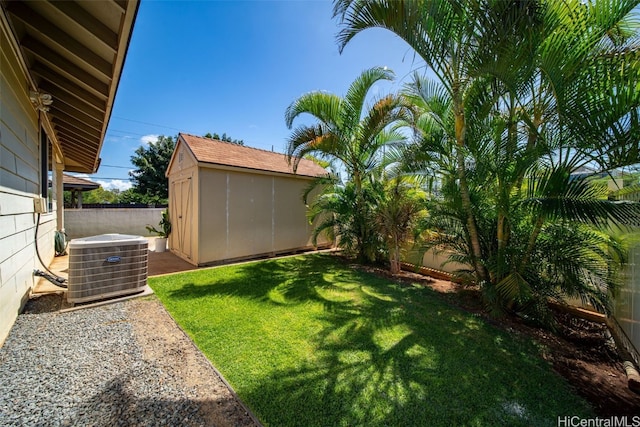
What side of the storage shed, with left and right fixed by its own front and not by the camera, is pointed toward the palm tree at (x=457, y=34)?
left

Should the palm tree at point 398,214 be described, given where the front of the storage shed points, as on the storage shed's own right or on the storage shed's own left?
on the storage shed's own left

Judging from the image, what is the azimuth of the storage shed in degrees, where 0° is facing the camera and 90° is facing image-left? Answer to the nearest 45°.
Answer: approximately 45°

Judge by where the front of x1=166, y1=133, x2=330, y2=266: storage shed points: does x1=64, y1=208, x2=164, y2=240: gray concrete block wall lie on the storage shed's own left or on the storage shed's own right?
on the storage shed's own right

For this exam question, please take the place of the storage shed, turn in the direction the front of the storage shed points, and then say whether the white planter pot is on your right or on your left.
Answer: on your right

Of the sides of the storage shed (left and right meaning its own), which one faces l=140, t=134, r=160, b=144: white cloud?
right
